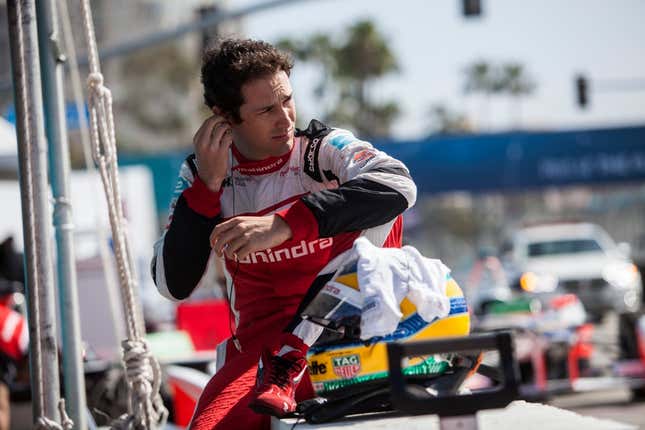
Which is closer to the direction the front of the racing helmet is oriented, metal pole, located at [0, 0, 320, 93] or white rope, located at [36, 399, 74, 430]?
the white rope

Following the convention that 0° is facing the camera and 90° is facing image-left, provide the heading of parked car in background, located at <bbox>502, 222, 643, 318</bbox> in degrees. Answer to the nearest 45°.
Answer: approximately 0°

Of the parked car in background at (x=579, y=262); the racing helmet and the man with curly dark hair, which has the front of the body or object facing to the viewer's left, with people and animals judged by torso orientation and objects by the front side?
the racing helmet

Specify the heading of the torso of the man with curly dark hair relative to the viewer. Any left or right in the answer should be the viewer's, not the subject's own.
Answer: facing the viewer

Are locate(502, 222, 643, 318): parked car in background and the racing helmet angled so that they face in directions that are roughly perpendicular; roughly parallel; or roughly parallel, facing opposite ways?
roughly perpendicular

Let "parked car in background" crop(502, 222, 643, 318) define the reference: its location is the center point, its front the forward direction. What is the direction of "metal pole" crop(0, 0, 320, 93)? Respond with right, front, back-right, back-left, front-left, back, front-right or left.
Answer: front-right

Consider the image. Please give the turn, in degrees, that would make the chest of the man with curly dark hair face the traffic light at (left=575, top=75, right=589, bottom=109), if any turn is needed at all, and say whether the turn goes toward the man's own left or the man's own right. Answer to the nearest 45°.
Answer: approximately 180°

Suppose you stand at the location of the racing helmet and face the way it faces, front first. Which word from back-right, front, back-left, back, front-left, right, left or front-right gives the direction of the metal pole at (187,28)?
right

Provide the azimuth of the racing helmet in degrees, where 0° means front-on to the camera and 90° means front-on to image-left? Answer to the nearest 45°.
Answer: approximately 90°

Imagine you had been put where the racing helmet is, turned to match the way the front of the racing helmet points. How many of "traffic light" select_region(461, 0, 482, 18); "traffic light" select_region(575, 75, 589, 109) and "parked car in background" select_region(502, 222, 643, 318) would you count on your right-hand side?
3
